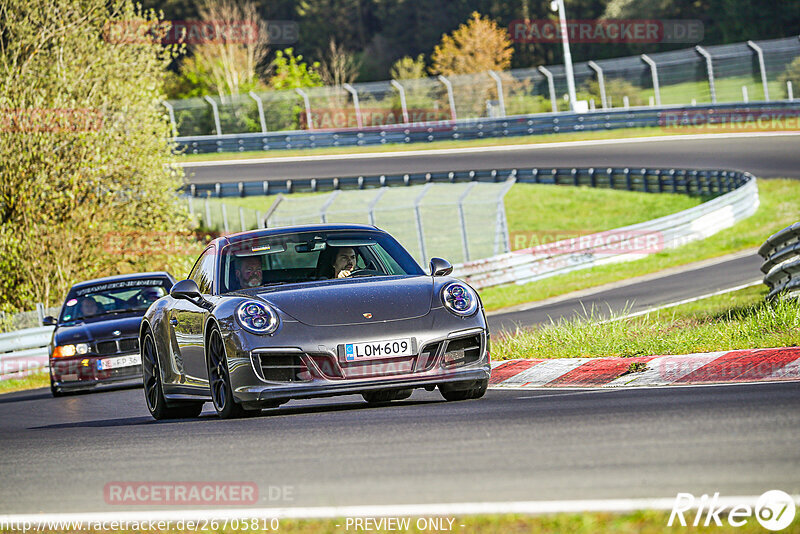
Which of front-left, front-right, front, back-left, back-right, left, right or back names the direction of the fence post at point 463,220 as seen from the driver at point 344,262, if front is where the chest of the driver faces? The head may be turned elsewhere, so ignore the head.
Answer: back-left

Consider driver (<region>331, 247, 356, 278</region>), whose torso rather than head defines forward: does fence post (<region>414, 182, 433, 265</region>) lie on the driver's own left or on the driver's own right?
on the driver's own left

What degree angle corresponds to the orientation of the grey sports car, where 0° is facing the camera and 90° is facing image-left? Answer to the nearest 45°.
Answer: approximately 315°

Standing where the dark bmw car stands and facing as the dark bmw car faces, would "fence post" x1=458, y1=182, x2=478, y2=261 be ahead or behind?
behind

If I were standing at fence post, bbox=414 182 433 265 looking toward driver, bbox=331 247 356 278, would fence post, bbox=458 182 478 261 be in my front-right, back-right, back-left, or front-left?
back-left

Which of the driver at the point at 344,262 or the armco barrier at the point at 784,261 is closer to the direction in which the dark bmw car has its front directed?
the driver

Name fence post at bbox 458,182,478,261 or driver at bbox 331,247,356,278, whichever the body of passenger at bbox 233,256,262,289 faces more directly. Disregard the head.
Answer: the driver
